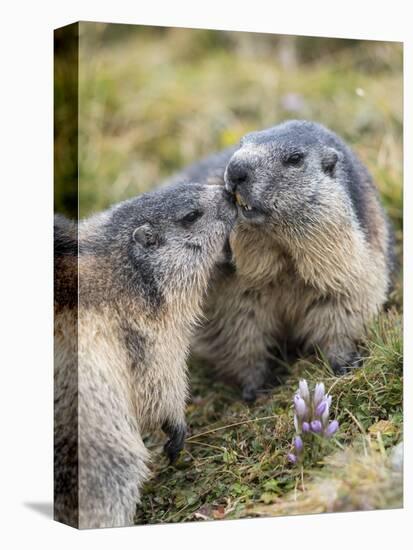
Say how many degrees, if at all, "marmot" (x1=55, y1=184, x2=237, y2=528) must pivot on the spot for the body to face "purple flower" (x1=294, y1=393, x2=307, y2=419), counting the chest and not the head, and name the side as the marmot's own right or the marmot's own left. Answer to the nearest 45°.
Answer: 0° — it already faces it

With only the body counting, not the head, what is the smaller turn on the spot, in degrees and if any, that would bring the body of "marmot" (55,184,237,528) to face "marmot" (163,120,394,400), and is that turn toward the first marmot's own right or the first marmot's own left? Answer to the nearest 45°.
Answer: approximately 45° to the first marmot's own left

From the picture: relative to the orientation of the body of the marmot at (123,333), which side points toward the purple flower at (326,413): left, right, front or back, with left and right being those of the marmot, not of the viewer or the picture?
front

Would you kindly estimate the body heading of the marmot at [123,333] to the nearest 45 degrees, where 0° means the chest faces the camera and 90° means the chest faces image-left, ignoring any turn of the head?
approximately 270°
